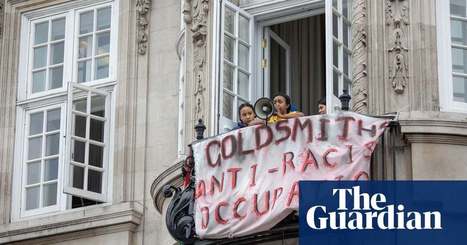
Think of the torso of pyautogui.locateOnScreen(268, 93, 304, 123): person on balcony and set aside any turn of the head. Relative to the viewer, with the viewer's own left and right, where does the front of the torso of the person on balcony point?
facing the viewer and to the left of the viewer

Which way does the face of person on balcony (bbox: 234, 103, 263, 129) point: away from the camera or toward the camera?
toward the camera

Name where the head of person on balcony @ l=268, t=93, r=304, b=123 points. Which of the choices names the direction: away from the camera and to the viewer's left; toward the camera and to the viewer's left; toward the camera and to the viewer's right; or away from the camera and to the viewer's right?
toward the camera and to the viewer's left

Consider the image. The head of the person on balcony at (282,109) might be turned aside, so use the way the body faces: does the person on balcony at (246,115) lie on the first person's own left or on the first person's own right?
on the first person's own right
